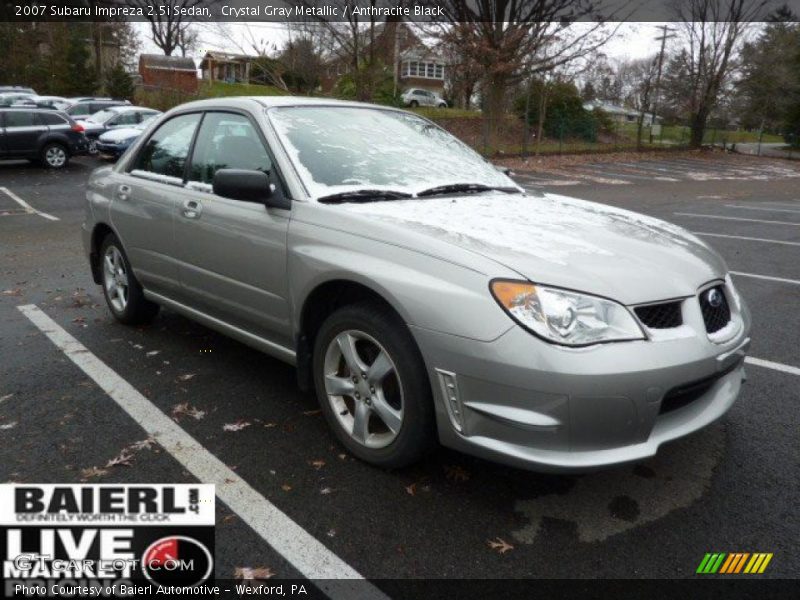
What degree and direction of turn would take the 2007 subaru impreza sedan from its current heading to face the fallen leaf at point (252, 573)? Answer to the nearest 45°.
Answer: approximately 90° to its right

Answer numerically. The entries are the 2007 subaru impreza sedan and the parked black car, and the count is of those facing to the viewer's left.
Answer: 1

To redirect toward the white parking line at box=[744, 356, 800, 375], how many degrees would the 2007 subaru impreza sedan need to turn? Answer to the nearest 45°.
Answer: approximately 90° to its left

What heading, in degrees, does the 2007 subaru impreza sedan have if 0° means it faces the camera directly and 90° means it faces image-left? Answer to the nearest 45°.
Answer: approximately 315°

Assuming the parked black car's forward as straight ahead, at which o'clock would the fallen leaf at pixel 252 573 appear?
The fallen leaf is roughly at 9 o'clock from the parked black car.

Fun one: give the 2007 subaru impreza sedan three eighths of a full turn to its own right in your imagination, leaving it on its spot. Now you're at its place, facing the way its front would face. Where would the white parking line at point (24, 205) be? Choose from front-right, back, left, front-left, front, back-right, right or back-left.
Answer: front-right

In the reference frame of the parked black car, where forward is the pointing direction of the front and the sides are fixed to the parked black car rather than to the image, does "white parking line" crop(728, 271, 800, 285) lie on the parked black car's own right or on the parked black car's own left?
on the parked black car's own left

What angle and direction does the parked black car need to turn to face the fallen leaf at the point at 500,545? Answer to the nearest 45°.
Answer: approximately 90° to its left

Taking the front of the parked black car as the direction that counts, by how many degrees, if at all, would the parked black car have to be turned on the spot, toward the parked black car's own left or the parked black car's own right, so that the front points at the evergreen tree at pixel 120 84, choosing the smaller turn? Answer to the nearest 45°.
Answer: approximately 90° to the parked black car's own right

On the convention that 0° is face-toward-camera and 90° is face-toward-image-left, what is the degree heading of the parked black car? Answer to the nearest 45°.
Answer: approximately 90°
